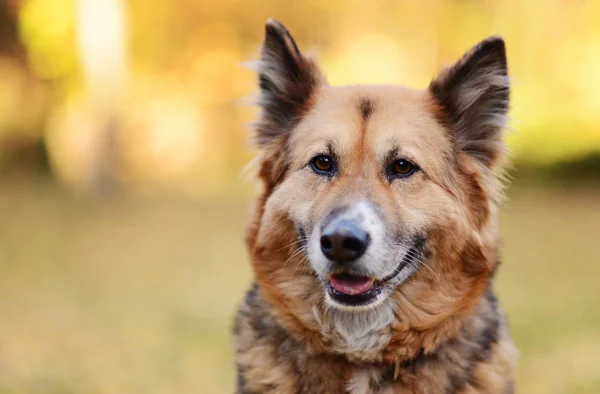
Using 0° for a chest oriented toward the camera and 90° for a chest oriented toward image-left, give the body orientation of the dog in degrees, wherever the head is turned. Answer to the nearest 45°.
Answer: approximately 0°

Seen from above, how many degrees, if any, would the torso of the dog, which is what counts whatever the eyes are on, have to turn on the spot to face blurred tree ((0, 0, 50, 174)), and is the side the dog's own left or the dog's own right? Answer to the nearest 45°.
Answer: approximately 135° to the dog's own right
